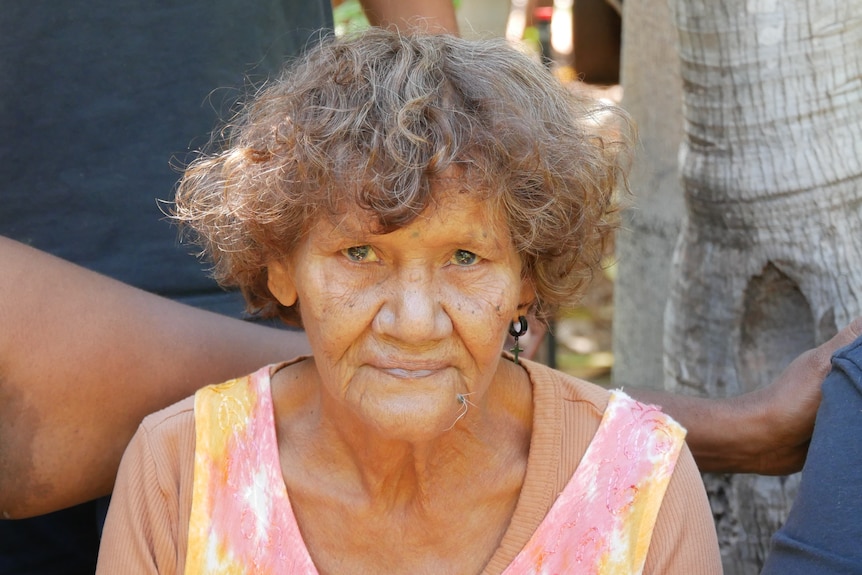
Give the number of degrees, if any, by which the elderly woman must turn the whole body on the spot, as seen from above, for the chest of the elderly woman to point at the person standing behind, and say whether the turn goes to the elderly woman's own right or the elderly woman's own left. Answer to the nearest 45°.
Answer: approximately 135° to the elderly woman's own right

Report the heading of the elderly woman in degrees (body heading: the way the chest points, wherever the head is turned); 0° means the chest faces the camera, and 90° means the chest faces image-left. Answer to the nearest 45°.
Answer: approximately 0°

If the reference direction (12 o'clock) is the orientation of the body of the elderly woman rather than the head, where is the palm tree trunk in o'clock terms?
The palm tree trunk is roughly at 8 o'clock from the elderly woman.
